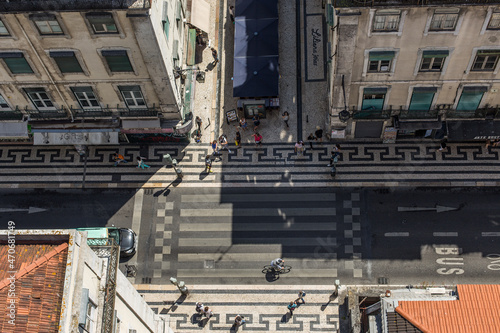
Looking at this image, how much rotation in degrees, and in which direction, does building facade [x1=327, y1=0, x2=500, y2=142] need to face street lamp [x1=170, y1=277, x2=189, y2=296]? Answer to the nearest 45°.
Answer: approximately 90° to its right

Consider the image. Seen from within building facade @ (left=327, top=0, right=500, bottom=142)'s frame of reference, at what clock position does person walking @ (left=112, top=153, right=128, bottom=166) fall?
The person walking is roughly at 3 o'clock from the building facade.

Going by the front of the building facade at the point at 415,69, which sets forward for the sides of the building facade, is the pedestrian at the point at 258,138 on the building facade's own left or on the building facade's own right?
on the building facade's own right

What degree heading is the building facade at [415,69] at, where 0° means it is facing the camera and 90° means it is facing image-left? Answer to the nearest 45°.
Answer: approximately 0°

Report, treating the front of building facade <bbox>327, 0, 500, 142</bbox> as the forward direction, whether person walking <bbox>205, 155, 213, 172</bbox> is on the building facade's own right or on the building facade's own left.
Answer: on the building facade's own right

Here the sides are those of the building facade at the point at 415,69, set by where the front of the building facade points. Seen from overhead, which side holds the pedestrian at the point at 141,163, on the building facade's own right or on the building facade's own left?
on the building facade's own right

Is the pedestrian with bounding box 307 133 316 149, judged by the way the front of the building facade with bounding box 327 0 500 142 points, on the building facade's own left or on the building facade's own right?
on the building facade's own right
